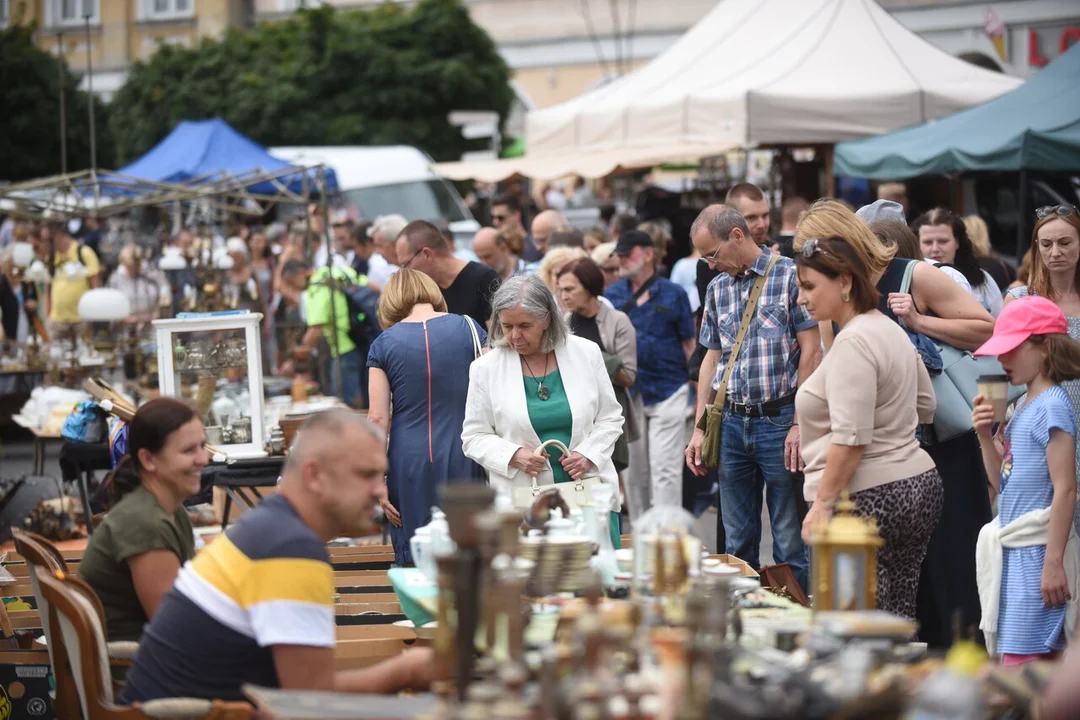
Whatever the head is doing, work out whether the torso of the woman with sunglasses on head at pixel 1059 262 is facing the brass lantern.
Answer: yes

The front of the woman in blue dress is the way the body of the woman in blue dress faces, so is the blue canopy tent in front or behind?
in front

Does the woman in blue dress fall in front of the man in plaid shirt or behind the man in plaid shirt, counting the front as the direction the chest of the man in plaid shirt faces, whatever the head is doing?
in front

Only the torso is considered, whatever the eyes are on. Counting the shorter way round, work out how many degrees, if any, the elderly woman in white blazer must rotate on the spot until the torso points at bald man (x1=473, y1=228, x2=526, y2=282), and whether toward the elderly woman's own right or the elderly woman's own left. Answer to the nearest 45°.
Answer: approximately 180°

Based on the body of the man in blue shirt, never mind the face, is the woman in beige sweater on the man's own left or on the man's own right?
on the man's own left

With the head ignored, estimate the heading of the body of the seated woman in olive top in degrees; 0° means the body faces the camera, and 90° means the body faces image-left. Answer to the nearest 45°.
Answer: approximately 270°

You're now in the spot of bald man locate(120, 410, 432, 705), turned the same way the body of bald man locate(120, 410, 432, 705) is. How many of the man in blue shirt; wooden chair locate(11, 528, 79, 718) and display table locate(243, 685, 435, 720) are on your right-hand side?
1

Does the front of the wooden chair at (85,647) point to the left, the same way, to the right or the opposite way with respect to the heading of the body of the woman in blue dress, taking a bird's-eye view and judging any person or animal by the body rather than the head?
to the right

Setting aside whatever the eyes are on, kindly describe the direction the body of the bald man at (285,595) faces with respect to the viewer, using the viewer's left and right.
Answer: facing to the right of the viewer

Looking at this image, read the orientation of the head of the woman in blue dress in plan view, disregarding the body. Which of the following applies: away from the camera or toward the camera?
away from the camera

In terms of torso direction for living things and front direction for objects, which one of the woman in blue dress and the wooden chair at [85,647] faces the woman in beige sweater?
the wooden chair

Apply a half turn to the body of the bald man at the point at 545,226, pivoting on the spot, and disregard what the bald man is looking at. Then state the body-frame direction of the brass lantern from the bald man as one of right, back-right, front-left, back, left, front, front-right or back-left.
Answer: back-right

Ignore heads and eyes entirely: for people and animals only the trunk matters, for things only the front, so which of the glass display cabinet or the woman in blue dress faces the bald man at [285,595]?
the glass display cabinet

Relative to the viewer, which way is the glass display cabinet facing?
toward the camera

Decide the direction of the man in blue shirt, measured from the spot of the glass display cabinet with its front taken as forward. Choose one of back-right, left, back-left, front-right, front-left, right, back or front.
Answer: left

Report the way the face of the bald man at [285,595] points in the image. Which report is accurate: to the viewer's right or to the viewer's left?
to the viewer's right
